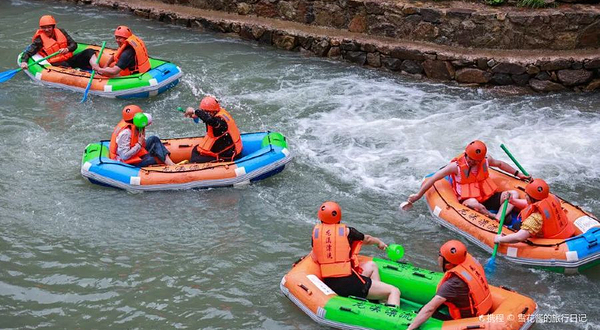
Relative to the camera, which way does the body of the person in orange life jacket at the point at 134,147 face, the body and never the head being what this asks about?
to the viewer's right

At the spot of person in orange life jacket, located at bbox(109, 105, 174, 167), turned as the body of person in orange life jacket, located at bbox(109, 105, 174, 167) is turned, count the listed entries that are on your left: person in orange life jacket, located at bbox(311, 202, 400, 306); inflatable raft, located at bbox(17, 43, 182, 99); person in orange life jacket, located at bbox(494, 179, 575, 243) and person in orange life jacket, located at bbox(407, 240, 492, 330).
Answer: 1

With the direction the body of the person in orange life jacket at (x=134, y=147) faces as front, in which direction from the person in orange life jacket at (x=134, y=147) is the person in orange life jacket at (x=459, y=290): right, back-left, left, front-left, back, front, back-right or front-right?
front-right

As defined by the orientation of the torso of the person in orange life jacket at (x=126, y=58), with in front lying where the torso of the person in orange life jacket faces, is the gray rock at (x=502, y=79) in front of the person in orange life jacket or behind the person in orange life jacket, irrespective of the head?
behind

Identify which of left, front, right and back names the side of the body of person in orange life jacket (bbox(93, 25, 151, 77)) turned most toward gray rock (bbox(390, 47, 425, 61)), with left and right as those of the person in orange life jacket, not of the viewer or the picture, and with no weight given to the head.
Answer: back

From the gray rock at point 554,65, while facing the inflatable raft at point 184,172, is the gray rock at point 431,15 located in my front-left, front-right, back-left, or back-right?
front-right

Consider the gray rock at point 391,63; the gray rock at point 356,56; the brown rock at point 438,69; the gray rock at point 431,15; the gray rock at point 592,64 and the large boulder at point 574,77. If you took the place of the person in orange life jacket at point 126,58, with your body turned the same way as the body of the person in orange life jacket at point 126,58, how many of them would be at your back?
6

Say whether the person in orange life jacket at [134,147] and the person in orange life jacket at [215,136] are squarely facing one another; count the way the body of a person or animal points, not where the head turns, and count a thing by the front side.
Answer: yes

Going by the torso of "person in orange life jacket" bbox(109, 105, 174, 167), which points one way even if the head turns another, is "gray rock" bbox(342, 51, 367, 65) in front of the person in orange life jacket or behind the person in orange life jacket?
in front

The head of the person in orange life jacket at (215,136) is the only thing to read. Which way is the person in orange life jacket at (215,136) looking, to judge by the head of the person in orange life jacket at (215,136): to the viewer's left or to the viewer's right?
to the viewer's left

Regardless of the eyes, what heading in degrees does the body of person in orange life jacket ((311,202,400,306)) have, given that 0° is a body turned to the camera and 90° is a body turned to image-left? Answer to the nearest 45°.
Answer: approximately 225°

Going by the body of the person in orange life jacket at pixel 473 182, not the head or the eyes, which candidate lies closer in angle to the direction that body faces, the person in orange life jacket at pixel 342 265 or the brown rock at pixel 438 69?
the person in orange life jacket

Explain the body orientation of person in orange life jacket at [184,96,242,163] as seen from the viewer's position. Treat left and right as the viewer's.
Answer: facing to the left of the viewer

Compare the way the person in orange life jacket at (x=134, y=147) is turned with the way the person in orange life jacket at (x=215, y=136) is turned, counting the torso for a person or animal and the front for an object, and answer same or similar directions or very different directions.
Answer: very different directions

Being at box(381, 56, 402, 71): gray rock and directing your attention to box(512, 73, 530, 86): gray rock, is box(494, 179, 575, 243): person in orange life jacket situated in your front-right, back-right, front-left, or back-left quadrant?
front-right

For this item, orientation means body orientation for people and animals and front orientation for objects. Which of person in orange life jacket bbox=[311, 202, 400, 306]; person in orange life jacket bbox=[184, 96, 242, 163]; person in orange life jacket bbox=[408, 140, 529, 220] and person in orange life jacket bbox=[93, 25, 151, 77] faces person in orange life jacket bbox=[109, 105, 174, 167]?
person in orange life jacket bbox=[184, 96, 242, 163]

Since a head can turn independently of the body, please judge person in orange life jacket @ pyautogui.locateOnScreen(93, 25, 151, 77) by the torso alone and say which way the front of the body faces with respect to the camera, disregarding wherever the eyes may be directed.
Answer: to the viewer's left
